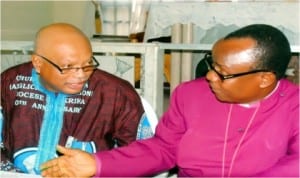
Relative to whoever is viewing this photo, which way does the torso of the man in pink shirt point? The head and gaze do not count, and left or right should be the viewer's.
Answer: facing the viewer and to the left of the viewer

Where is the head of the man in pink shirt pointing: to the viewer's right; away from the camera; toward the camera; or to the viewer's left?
to the viewer's left
